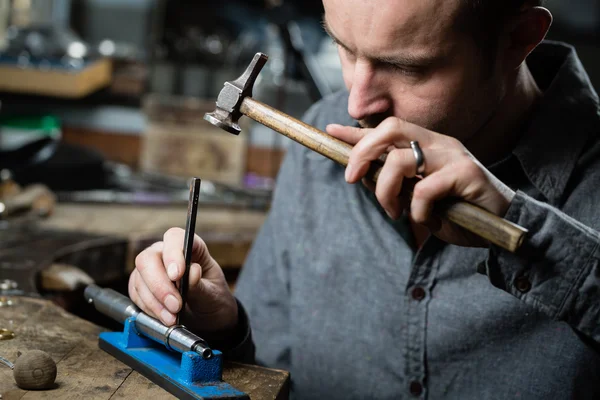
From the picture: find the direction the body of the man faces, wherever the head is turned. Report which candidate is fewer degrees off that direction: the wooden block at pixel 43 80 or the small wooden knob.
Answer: the small wooden knob

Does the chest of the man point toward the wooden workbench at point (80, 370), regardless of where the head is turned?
yes

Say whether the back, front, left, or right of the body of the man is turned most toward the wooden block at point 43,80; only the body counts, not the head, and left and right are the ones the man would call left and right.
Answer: right

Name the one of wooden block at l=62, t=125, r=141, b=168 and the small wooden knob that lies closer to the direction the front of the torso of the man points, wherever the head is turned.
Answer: the small wooden knob

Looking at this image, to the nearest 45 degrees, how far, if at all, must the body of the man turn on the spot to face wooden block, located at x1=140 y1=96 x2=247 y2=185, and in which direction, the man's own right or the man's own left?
approximately 90° to the man's own right

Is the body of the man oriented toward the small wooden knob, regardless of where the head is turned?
yes

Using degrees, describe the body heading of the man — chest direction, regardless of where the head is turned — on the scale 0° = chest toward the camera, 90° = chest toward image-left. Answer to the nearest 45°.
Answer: approximately 45°

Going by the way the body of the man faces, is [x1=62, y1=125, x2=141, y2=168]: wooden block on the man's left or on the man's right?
on the man's right

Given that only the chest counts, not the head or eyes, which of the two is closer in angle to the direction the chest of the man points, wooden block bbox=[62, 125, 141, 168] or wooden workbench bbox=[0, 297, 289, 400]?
the wooden workbench

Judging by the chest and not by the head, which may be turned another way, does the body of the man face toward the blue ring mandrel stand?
yes
